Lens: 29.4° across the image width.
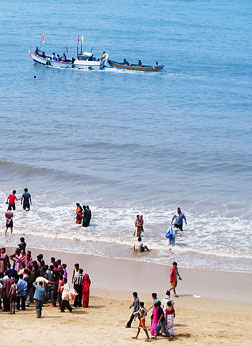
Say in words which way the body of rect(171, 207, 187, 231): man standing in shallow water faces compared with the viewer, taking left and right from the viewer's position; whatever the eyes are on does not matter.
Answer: facing the viewer

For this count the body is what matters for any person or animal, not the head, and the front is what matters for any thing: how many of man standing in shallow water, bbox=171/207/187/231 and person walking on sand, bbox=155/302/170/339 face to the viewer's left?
1

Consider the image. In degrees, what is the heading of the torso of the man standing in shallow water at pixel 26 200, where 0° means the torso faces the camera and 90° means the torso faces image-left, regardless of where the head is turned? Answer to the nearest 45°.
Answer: approximately 180°

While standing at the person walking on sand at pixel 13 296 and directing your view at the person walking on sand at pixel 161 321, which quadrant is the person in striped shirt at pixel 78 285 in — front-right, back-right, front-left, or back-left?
front-left

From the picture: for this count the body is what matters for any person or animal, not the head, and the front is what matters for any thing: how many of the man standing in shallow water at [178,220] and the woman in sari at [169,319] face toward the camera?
1

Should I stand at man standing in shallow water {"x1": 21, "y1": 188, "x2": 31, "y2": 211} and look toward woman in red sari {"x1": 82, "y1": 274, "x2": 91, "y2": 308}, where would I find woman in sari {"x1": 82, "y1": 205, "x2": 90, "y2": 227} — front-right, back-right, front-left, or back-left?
front-left

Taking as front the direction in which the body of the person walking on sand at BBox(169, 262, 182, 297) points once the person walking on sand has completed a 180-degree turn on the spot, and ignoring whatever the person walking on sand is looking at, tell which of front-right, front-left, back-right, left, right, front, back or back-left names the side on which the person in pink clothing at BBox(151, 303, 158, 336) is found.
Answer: back-left
